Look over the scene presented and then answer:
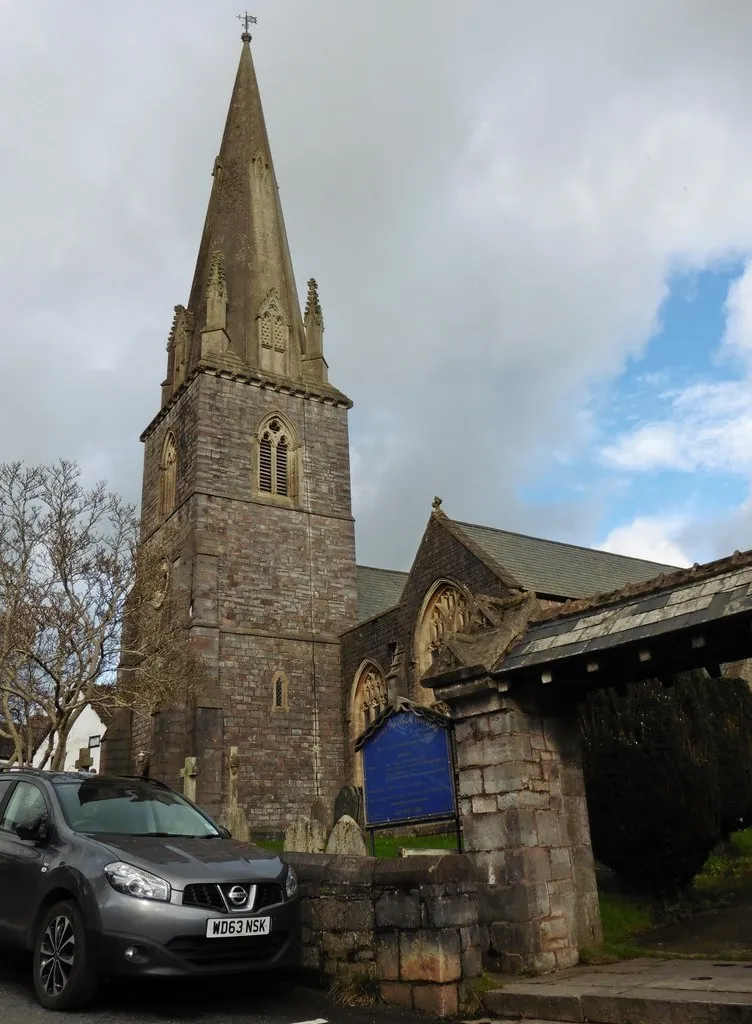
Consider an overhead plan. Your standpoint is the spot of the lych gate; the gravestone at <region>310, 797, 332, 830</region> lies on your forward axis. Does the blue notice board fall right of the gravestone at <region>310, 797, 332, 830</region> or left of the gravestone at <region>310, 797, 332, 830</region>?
left

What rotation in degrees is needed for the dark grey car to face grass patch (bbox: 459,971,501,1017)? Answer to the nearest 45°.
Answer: approximately 45° to its left

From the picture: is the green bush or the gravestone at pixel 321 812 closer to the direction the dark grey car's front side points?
the green bush

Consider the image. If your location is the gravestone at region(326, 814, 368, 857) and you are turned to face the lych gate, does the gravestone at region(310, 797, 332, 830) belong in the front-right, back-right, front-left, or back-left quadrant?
back-left

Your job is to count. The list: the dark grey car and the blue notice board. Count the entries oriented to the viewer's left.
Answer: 0

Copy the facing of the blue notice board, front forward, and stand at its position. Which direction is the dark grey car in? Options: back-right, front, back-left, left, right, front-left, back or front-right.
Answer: front-right

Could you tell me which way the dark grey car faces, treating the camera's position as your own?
facing the viewer and to the right of the viewer

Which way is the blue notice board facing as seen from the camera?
toward the camera

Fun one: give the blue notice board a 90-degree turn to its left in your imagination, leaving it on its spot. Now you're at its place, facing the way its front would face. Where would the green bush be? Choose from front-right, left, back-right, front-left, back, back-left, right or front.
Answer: front-left
